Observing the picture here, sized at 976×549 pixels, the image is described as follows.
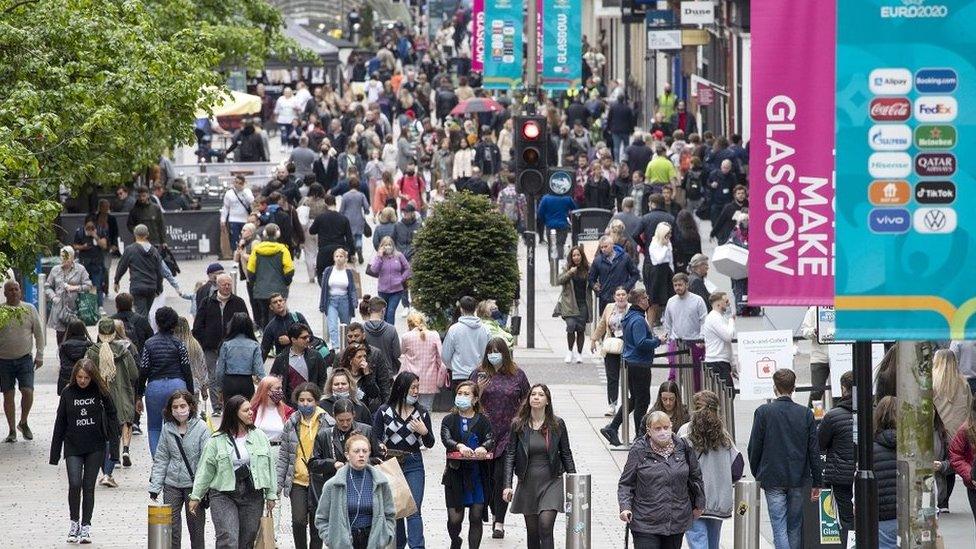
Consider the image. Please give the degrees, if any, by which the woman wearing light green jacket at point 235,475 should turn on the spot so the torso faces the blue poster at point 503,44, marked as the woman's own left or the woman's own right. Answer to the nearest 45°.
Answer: approximately 180°

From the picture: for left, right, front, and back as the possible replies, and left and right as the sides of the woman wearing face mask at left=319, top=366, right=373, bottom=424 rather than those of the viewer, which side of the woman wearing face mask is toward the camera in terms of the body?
front

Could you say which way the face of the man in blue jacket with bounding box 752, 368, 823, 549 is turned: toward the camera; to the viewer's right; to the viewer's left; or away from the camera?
away from the camera

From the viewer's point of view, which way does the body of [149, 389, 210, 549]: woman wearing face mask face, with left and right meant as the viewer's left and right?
facing the viewer

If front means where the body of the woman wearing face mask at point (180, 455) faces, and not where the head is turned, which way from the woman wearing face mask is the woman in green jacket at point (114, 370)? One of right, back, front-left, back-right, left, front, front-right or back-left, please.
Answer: back

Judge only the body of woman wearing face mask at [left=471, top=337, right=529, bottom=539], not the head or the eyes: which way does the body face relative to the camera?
toward the camera

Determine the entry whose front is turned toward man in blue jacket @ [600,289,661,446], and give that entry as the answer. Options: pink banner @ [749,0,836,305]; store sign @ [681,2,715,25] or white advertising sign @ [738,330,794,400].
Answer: the store sign

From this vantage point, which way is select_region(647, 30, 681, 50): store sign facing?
toward the camera

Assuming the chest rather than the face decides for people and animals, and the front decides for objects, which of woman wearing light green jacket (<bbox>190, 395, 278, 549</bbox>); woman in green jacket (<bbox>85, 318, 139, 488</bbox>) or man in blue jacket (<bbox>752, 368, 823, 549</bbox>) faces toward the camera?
the woman wearing light green jacket

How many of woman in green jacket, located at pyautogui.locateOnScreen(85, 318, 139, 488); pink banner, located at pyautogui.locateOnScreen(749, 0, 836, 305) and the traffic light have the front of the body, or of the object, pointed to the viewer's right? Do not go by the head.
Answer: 0

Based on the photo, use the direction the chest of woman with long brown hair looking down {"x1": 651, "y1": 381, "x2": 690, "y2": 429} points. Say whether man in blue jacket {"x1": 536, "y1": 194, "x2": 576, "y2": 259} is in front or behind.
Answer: behind

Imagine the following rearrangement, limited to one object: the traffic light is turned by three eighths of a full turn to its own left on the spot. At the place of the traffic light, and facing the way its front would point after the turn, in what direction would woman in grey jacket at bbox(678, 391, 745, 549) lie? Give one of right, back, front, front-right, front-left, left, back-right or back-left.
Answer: back-right

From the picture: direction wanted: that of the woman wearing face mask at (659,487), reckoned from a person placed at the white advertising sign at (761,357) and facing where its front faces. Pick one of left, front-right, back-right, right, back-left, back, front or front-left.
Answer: front

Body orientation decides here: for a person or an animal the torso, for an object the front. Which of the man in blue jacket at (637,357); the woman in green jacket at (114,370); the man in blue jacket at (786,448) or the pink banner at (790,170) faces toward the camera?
the pink banner

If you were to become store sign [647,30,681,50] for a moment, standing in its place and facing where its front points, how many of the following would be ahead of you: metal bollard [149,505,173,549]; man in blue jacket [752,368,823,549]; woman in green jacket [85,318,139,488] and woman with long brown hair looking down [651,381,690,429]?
4
